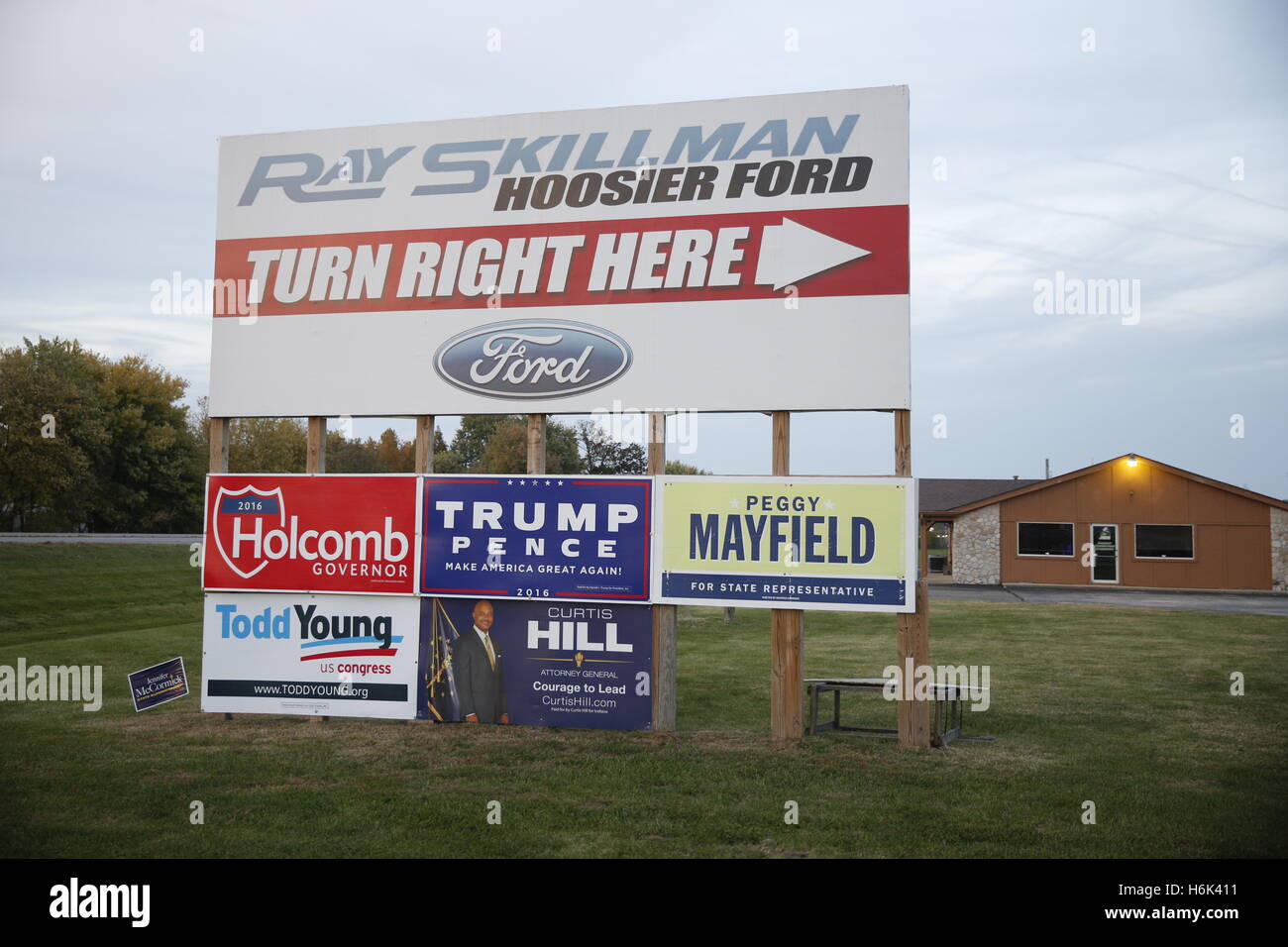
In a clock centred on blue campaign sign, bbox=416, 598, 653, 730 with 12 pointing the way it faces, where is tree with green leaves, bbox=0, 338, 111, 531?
The tree with green leaves is roughly at 5 o'clock from the blue campaign sign.

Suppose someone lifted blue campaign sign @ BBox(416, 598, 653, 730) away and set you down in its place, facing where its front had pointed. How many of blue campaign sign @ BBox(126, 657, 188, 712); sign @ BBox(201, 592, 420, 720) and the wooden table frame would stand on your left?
1

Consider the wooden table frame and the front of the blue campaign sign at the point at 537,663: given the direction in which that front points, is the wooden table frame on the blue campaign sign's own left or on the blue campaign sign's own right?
on the blue campaign sign's own left

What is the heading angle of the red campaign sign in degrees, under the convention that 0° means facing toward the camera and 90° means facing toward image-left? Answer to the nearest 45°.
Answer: approximately 0°

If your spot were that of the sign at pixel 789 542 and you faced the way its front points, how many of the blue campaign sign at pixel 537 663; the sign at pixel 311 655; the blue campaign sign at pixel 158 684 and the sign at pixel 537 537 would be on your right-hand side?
4

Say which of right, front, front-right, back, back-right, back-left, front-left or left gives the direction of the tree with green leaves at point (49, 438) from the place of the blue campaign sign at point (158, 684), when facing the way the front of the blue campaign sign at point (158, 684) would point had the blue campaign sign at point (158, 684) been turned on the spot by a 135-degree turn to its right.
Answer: front-right

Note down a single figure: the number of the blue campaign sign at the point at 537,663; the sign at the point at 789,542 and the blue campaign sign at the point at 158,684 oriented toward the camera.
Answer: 3

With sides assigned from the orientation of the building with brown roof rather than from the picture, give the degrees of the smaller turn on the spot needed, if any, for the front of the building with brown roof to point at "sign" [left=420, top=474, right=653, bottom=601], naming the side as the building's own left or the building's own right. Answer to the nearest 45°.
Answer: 0° — it already faces it

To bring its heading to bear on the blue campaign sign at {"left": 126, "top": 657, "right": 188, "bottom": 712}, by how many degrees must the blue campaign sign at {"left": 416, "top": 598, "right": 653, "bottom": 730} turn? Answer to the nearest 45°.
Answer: approximately 90° to its right
